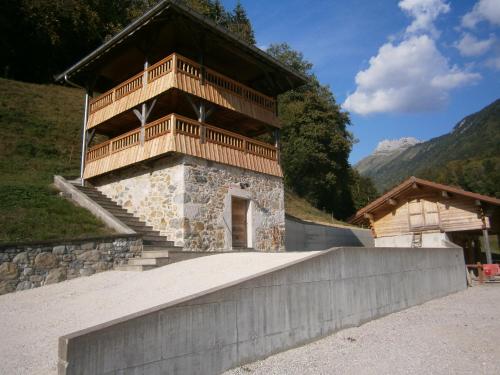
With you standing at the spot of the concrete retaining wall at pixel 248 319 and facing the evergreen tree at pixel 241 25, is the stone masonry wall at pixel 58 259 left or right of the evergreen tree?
left

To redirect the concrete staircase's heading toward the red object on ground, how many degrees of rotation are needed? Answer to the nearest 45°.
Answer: approximately 45° to its left

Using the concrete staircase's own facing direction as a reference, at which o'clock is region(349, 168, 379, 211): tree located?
The tree is roughly at 9 o'clock from the concrete staircase.

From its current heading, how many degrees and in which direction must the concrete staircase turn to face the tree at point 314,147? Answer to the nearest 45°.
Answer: approximately 90° to its left

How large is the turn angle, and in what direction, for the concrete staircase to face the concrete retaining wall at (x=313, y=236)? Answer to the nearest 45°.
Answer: approximately 90° to its left

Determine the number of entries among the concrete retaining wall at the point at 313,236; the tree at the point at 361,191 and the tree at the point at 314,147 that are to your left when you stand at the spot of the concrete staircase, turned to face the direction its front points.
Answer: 3

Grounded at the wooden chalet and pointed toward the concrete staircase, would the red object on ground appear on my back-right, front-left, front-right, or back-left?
back-left

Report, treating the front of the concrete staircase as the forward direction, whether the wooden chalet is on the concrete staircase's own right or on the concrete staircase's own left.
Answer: on the concrete staircase's own left

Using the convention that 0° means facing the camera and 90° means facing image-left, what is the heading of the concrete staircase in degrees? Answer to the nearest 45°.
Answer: approximately 315°
